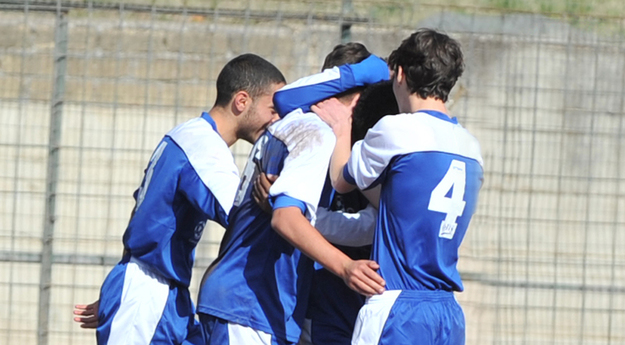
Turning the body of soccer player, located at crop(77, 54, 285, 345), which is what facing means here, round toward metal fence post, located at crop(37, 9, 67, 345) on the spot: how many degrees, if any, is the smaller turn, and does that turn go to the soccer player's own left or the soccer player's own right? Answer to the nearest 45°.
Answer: approximately 135° to the soccer player's own left

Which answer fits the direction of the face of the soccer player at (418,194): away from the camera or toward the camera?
away from the camera

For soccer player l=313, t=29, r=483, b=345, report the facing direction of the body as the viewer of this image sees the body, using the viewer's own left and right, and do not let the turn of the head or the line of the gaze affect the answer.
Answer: facing away from the viewer and to the left of the viewer

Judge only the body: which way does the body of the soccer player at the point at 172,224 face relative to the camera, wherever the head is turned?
to the viewer's right

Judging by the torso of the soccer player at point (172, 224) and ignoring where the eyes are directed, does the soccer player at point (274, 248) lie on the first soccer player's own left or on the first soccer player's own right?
on the first soccer player's own right

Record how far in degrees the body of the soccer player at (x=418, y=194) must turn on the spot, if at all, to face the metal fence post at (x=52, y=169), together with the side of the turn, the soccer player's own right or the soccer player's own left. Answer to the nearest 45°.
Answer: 0° — they already face it

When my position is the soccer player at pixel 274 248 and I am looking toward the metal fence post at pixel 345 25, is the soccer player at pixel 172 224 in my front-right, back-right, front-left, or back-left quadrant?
front-left

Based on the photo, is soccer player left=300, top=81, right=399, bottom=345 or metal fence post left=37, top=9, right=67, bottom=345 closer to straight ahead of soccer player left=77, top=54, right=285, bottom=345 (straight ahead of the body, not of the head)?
the soccer player

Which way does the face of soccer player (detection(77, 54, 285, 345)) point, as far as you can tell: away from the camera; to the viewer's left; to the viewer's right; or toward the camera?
to the viewer's right
